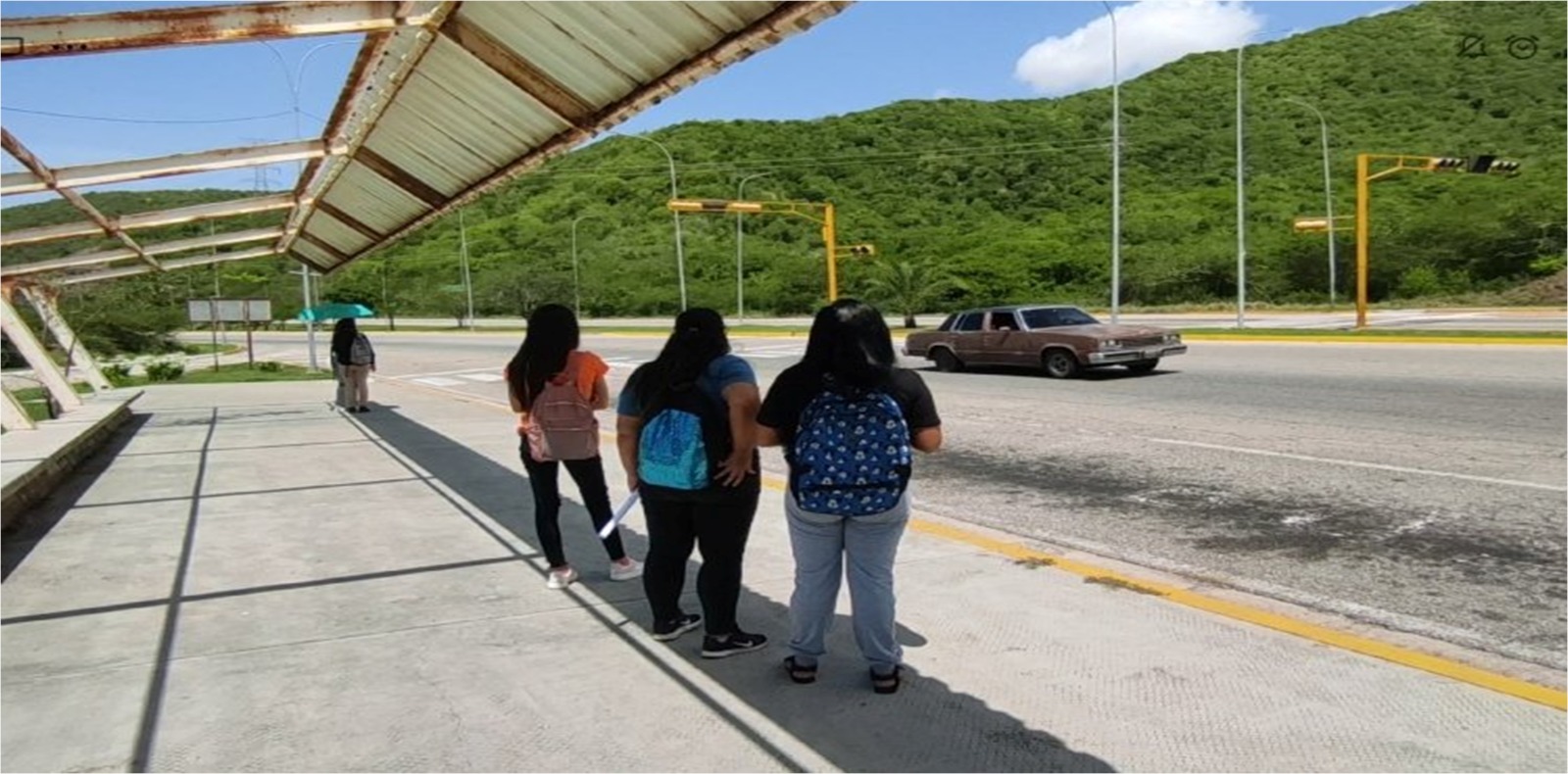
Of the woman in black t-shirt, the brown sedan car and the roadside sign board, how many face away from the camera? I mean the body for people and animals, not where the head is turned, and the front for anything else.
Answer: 2

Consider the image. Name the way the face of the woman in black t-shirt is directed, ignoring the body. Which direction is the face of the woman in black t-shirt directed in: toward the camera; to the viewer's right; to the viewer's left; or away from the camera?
away from the camera

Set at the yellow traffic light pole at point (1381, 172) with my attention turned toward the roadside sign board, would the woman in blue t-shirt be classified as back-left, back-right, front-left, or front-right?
front-left

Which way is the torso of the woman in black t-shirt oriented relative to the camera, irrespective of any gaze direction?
away from the camera

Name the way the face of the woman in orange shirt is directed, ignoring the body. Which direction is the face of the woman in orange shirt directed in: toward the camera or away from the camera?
away from the camera

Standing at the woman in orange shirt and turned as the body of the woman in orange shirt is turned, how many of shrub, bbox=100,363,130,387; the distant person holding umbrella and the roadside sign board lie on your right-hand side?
0

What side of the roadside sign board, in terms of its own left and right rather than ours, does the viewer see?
back

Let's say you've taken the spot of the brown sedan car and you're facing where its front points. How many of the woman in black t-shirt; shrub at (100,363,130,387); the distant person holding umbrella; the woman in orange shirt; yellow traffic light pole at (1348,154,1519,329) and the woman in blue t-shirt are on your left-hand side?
1

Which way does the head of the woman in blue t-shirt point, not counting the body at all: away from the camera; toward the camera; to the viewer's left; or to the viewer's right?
away from the camera

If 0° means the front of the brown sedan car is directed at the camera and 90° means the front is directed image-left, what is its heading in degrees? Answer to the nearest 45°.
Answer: approximately 315°

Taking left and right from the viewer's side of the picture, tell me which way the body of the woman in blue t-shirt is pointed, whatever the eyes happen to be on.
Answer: facing away from the viewer and to the right of the viewer

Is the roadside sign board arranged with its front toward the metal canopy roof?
no

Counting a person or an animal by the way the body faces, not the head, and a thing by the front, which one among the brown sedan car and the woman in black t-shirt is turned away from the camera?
the woman in black t-shirt

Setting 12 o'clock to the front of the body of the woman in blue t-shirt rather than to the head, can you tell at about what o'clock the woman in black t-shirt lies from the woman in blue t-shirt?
The woman in black t-shirt is roughly at 3 o'clock from the woman in blue t-shirt.

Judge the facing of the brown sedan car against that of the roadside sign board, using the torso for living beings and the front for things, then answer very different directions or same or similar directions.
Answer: very different directions

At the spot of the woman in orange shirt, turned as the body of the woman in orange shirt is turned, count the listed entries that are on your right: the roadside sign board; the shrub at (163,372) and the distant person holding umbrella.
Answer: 0

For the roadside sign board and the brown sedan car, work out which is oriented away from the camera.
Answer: the roadside sign board

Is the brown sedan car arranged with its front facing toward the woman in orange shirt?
no

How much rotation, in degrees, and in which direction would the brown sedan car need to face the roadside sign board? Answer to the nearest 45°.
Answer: approximately 135° to its right
